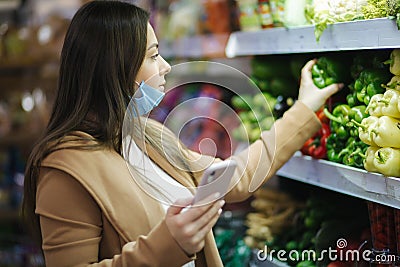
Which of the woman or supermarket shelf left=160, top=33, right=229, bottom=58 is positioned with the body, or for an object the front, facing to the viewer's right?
the woman

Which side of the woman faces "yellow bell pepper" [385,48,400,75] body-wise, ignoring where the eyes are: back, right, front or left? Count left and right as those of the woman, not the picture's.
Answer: front

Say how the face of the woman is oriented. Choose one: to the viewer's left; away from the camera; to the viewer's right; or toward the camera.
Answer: to the viewer's right

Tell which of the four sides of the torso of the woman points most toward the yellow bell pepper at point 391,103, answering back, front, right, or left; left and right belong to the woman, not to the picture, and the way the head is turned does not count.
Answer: front

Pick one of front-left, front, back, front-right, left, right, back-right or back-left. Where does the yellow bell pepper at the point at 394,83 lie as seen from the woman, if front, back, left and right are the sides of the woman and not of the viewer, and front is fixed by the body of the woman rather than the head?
front

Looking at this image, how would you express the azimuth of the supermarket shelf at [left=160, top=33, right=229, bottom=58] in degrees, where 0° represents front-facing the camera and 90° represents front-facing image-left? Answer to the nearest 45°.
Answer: approximately 45°

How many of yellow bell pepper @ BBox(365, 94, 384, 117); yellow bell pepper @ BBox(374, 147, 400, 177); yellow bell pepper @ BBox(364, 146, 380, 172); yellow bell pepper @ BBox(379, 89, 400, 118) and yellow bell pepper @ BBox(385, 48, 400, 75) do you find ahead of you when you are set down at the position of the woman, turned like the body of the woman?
5

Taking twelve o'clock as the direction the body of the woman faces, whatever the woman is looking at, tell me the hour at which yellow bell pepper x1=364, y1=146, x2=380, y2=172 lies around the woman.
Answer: The yellow bell pepper is roughly at 12 o'clock from the woman.

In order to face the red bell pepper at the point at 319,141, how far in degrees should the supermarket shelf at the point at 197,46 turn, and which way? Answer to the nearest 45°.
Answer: approximately 45° to its left

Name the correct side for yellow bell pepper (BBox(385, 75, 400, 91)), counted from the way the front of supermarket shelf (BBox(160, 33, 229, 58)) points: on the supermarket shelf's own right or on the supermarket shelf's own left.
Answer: on the supermarket shelf's own left

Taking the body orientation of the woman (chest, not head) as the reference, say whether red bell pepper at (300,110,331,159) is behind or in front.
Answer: in front

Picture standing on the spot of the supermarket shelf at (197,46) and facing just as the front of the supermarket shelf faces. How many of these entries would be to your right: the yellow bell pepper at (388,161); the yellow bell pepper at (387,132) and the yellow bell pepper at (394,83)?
0

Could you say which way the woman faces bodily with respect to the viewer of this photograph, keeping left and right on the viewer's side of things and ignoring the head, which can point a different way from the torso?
facing to the right of the viewer

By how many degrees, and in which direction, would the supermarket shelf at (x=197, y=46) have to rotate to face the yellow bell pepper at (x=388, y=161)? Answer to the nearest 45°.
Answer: approximately 45° to its left

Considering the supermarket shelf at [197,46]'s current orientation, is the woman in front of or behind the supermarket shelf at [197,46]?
in front
